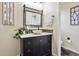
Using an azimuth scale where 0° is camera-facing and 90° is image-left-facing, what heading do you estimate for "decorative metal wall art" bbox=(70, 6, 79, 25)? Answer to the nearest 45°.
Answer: approximately 45°

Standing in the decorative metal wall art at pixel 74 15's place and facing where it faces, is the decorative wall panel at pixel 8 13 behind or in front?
in front

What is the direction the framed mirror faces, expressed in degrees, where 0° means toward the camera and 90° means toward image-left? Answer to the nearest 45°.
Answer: approximately 315°

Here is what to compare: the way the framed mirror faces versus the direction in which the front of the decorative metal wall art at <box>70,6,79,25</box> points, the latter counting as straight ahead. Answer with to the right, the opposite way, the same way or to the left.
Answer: to the left

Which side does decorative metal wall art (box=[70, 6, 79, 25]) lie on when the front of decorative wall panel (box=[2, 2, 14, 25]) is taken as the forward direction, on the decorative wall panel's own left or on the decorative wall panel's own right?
on the decorative wall panel's own left
